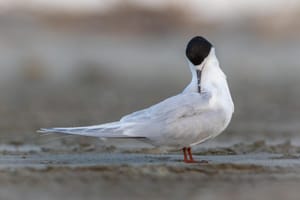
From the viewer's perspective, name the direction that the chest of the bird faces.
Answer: to the viewer's right
